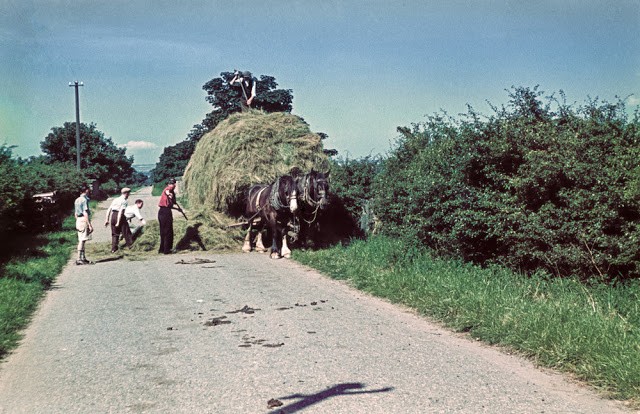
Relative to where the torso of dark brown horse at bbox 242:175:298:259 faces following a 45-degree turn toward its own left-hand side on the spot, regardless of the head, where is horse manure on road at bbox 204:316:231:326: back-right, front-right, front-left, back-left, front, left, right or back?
right

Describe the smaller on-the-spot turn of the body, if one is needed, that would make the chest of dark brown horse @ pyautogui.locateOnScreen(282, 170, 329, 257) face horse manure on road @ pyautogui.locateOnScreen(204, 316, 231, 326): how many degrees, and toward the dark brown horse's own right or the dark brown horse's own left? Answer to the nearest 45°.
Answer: approximately 45° to the dark brown horse's own right

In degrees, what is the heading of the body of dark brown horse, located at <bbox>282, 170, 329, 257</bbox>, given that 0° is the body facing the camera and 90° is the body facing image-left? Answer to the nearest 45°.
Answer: approximately 315°

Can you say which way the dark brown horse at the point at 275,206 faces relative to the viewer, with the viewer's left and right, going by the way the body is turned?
facing the viewer and to the right of the viewer

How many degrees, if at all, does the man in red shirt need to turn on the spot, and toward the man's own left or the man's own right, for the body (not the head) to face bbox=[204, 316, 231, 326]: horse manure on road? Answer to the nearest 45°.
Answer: approximately 90° to the man's own right

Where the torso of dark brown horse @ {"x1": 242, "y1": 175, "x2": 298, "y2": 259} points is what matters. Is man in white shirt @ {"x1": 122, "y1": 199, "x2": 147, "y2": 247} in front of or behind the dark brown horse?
behind

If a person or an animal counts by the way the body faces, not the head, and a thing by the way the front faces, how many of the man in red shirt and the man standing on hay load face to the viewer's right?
1

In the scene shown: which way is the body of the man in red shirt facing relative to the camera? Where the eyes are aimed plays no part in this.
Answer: to the viewer's right

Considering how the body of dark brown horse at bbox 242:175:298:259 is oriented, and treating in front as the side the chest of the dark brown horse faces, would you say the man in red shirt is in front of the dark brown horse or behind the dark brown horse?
behind

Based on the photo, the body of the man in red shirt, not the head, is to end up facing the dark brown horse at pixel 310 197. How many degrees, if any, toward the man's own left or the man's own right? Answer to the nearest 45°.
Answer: approximately 45° to the man's own right

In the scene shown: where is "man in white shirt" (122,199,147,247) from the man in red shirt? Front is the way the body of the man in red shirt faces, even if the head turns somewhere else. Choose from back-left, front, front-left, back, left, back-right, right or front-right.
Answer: back-left

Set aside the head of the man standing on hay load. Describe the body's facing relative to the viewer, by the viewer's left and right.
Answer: facing the viewer and to the left of the viewer

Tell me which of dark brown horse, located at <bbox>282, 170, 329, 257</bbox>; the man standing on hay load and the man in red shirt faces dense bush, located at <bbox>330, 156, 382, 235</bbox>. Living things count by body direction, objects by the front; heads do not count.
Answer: the man in red shirt

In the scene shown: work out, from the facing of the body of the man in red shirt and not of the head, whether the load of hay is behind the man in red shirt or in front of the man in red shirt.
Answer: in front

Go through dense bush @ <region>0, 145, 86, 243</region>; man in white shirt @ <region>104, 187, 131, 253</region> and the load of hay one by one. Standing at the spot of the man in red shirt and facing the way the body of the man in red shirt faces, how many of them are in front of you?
1
